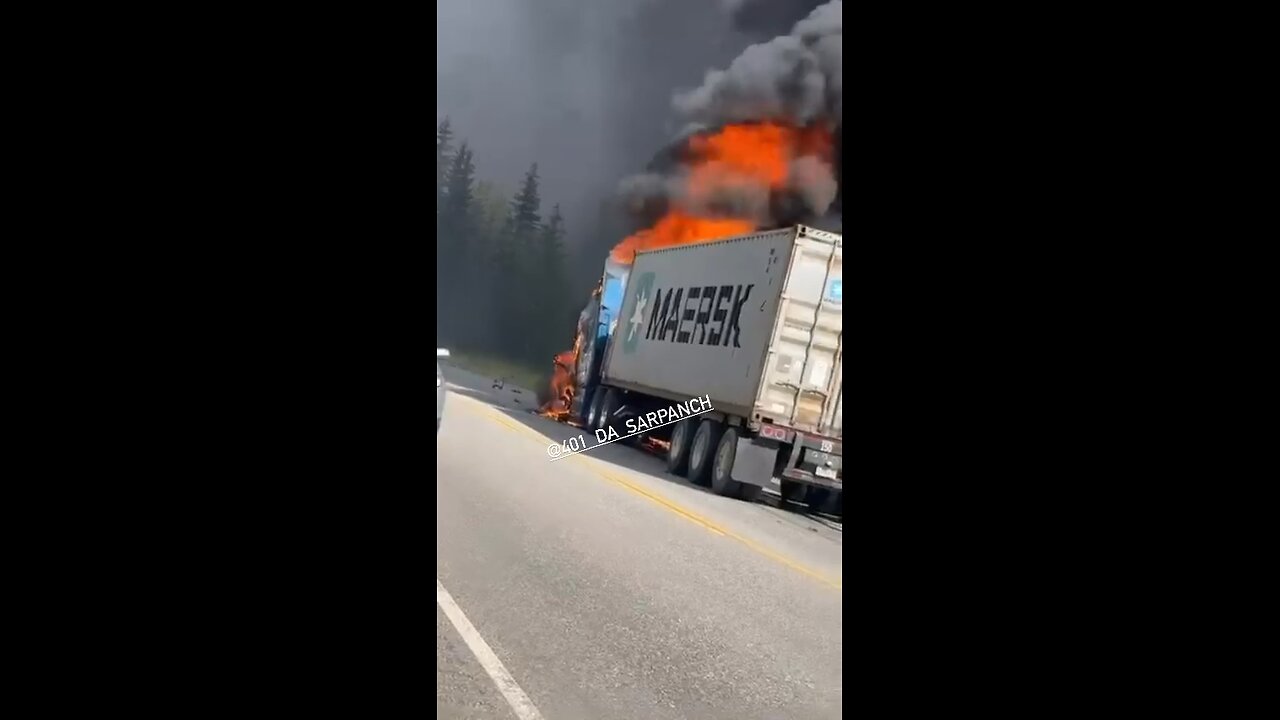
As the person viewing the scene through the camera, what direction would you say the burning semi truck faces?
facing away from the viewer and to the left of the viewer
